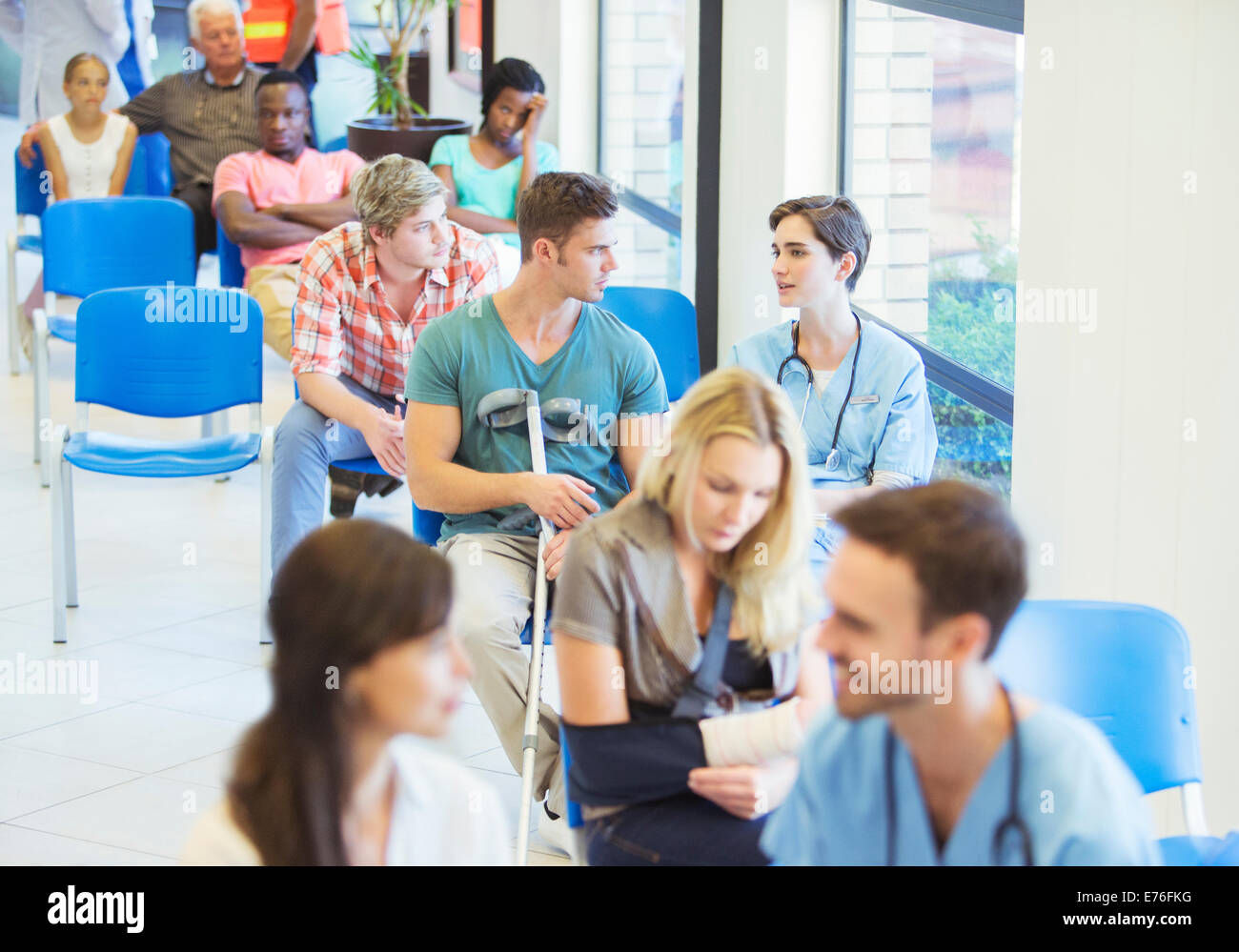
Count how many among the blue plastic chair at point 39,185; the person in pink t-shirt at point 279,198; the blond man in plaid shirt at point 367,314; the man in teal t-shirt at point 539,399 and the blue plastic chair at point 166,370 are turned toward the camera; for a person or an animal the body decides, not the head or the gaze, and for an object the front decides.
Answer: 5

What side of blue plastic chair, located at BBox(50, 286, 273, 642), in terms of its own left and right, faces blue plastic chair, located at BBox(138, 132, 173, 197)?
back

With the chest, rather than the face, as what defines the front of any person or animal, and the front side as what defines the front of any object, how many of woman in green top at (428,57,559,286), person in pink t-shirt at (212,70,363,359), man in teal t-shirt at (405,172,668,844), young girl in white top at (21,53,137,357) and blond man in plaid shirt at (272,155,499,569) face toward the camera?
5

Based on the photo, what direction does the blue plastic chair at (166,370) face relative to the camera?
toward the camera

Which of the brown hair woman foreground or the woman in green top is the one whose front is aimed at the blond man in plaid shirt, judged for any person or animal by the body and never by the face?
the woman in green top

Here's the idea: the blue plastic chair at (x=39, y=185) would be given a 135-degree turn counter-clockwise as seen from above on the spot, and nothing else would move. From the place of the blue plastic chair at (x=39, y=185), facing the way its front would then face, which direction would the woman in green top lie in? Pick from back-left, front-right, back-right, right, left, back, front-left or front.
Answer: right

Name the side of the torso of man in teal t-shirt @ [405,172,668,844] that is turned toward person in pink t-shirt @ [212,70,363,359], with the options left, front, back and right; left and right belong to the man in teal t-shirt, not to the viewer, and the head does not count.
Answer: back

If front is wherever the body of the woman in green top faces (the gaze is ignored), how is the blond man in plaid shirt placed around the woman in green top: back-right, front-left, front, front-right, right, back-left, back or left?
front

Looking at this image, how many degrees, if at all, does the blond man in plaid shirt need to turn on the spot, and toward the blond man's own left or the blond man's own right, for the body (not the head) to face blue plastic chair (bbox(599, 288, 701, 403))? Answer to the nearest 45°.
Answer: approximately 90° to the blond man's own left

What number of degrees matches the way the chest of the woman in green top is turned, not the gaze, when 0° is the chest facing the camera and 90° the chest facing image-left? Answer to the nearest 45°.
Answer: approximately 0°

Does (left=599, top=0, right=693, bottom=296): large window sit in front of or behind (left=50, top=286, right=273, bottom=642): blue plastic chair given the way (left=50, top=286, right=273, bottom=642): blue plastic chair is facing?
behind

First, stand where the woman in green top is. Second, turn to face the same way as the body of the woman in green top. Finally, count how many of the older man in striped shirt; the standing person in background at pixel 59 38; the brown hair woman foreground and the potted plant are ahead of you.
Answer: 1

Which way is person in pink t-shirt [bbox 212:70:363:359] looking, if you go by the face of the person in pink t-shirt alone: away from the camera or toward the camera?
toward the camera

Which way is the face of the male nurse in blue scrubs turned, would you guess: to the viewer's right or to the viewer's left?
to the viewer's left

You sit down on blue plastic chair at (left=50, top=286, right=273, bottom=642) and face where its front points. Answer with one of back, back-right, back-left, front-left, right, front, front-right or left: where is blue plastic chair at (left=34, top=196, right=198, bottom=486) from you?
back

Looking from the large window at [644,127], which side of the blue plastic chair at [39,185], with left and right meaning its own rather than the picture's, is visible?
left

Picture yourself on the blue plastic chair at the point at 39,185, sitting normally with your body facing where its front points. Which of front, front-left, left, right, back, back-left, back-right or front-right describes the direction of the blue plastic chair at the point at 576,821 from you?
front

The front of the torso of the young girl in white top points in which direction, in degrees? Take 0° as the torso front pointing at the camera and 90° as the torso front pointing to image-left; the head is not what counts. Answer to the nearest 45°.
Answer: approximately 0°

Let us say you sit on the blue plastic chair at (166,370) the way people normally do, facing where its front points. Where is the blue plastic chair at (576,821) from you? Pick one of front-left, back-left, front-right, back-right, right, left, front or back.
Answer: front
